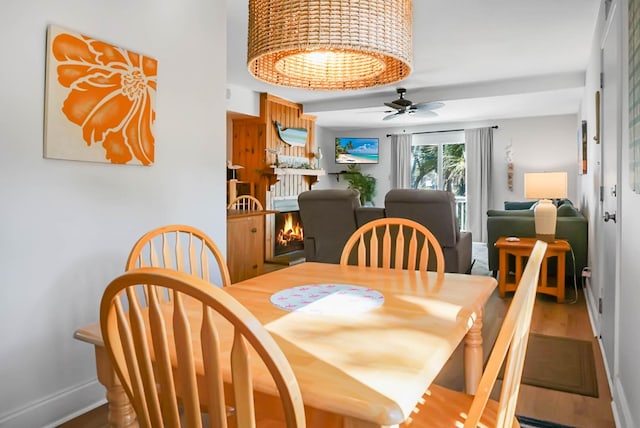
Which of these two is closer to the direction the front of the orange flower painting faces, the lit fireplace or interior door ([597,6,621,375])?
the interior door

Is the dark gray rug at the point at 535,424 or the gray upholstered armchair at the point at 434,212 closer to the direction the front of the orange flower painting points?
the dark gray rug

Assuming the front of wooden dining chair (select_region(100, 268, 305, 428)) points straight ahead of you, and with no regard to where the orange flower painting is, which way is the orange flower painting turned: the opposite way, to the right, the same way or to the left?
to the right

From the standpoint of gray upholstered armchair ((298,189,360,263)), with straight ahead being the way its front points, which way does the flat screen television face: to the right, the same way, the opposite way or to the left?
the opposite way

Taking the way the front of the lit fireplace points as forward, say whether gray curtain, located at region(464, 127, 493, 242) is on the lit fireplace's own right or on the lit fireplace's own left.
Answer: on the lit fireplace's own left

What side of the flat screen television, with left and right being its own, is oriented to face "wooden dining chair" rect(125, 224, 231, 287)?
front

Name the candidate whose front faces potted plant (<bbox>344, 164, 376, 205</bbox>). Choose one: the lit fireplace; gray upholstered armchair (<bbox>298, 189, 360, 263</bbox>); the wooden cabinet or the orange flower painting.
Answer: the gray upholstered armchair

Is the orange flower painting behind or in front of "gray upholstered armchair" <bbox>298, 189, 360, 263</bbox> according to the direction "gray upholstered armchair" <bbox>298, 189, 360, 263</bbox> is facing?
behind

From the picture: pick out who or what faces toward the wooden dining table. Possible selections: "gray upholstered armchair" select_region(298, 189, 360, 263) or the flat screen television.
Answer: the flat screen television

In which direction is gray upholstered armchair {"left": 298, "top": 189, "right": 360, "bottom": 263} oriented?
away from the camera

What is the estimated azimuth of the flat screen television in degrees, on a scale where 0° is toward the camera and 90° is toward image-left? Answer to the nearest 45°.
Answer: approximately 0°

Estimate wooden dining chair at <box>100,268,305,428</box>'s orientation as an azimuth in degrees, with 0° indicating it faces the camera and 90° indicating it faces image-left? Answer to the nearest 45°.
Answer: approximately 225°

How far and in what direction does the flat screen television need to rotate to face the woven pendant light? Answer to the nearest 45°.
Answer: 0° — it already faces it

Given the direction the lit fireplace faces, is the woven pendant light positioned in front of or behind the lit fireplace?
in front

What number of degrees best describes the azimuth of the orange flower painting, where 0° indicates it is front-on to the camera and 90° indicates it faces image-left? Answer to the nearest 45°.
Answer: approximately 315°

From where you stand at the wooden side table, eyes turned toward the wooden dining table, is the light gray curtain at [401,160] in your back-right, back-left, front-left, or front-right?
back-right
